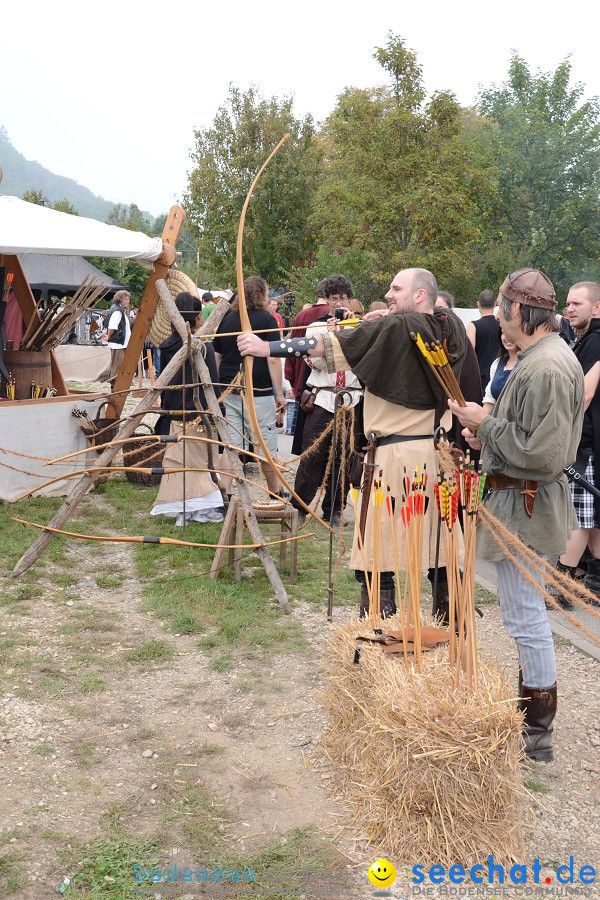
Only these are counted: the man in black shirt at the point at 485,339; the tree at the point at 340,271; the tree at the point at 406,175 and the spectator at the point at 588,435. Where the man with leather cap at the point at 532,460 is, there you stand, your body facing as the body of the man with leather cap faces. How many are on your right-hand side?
4

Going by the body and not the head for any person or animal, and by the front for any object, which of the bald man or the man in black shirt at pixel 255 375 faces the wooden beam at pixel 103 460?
the bald man

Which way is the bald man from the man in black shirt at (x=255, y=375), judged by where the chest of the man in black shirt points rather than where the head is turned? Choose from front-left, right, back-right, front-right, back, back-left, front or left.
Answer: back

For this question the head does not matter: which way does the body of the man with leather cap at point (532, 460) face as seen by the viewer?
to the viewer's left

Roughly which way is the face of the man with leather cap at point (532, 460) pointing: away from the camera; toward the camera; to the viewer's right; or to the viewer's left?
to the viewer's left

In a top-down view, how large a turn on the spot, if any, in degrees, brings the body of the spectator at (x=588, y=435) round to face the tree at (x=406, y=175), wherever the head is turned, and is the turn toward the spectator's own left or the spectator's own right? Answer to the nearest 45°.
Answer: approximately 90° to the spectator's own right

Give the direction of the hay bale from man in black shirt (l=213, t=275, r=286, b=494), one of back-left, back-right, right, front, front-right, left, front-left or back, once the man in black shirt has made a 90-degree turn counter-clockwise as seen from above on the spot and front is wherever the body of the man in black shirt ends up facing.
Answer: left

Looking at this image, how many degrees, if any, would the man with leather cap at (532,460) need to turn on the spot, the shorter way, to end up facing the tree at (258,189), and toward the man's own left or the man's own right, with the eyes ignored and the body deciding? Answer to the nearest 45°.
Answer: approximately 90° to the man's own right

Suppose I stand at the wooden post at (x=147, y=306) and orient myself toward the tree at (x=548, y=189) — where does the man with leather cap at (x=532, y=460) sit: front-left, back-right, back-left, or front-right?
back-right

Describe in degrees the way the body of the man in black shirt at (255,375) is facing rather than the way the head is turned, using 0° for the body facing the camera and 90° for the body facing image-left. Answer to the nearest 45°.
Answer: approximately 180°

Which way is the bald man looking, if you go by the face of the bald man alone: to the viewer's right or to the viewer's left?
to the viewer's left
